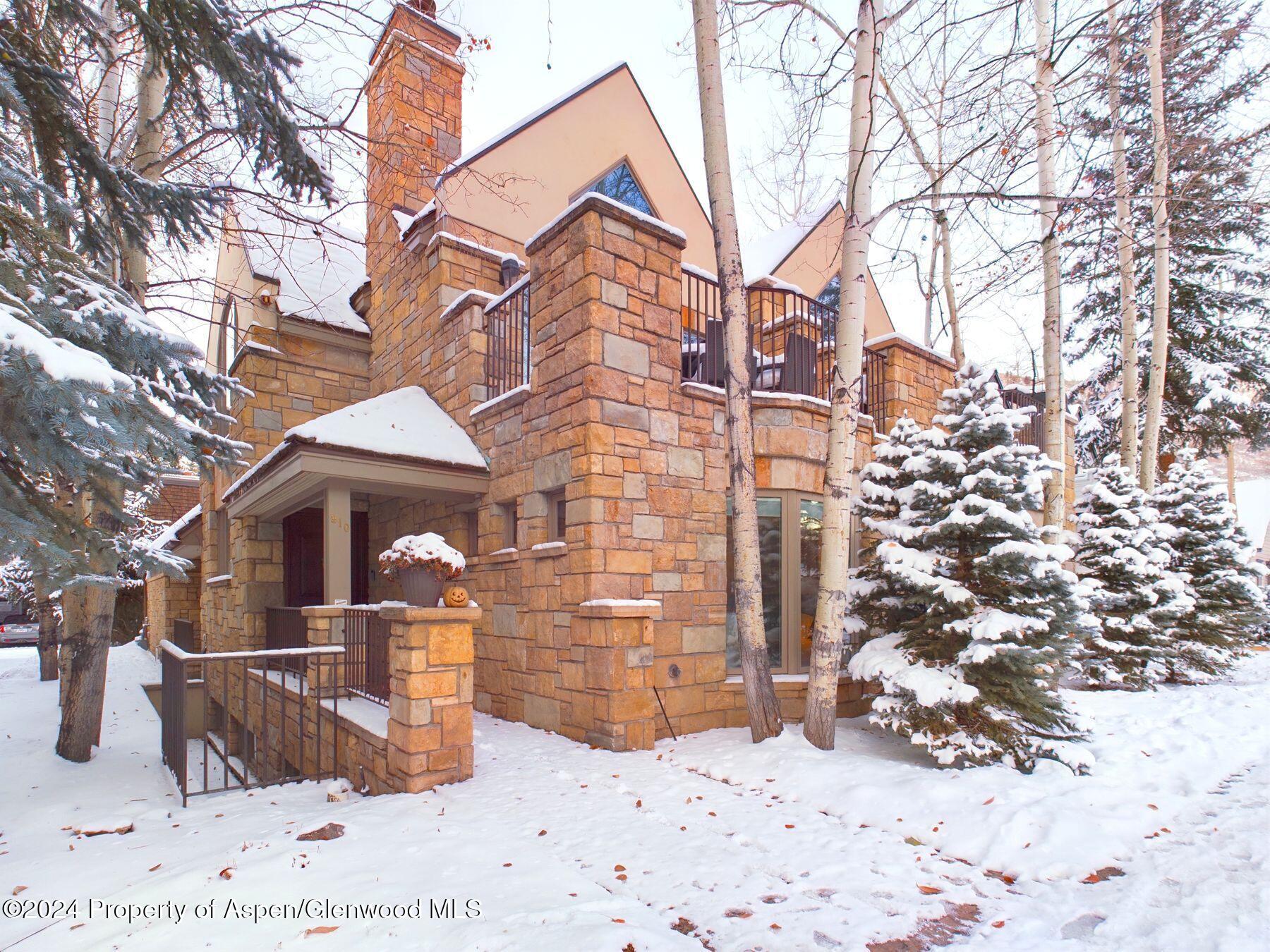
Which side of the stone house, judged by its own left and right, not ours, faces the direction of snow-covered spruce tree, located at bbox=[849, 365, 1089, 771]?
left

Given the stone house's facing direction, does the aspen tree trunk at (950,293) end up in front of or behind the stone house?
behind

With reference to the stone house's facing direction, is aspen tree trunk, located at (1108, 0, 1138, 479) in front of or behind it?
behind

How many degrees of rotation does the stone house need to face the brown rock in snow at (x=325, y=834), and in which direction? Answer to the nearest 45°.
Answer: approximately 45° to its left

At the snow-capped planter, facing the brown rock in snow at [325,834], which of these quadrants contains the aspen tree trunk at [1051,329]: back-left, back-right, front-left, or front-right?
back-left

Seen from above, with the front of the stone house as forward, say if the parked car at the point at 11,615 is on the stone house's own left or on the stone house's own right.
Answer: on the stone house's own right

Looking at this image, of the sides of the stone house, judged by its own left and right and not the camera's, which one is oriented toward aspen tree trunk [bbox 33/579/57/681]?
right

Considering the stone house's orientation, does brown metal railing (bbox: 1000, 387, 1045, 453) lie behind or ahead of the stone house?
behind

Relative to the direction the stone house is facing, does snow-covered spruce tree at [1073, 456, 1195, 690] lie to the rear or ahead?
to the rear

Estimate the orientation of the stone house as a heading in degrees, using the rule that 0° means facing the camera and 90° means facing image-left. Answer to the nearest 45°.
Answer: approximately 45°
